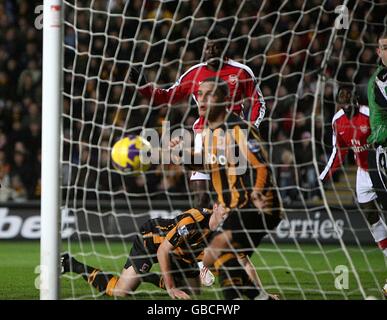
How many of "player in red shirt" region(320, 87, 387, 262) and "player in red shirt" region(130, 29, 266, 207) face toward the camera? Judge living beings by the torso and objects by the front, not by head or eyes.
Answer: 2

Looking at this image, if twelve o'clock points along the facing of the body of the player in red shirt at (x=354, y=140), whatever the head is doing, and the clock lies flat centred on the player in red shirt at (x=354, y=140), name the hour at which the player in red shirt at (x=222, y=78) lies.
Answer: the player in red shirt at (x=222, y=78) is roughly at 2 o'clock from the player in red shirt at (x=354, y=140).

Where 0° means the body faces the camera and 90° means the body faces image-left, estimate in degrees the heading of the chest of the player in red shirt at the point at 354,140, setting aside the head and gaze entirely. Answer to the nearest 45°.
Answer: approximately 0°
